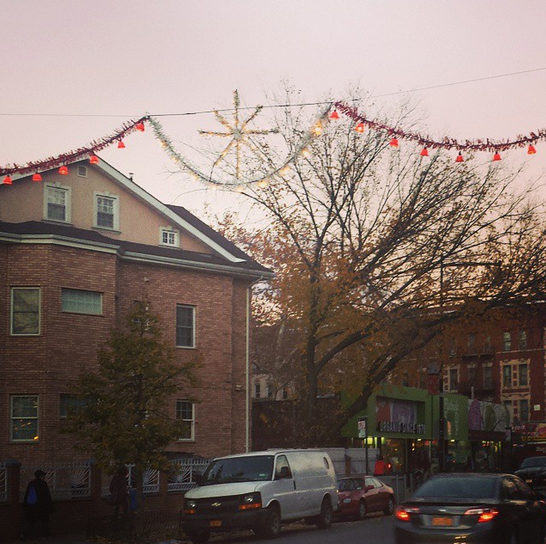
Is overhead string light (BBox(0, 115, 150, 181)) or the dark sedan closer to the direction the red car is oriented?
the overhead string light

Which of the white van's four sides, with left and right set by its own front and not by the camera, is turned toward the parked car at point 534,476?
back

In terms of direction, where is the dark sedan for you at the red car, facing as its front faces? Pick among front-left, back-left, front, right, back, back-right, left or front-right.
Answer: front-left

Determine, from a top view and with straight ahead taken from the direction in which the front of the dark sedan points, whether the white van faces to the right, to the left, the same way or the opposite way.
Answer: the opposite way

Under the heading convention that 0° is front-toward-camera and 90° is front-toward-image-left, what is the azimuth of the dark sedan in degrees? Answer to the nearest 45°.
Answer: approximately 225°

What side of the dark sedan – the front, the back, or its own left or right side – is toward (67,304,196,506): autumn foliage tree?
left
